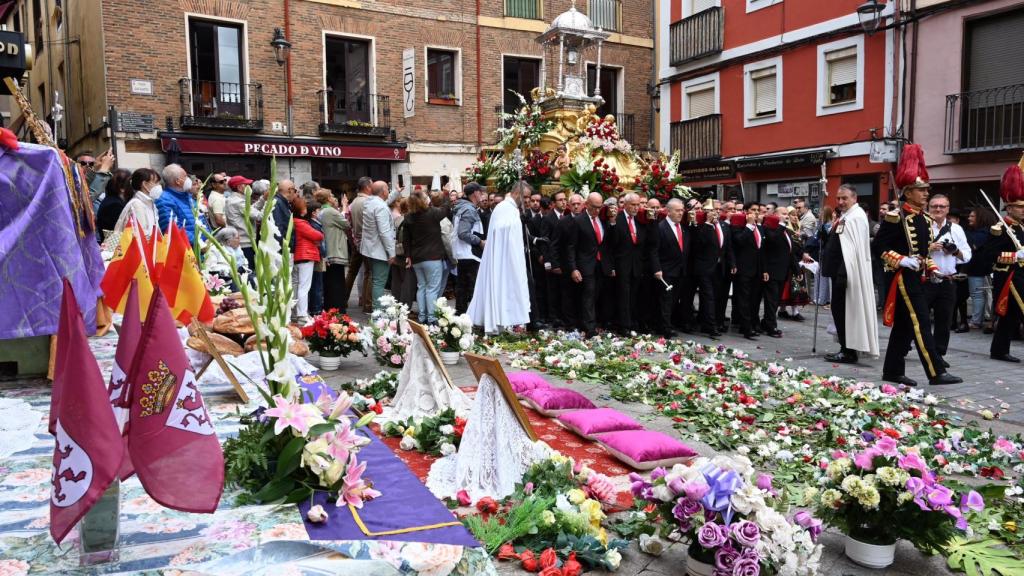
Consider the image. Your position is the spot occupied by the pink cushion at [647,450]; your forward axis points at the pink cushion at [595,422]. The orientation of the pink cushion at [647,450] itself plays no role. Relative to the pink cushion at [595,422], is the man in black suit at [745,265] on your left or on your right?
right

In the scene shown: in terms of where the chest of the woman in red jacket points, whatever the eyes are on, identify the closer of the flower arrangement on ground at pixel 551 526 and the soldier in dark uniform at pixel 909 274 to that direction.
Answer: the soldier in dark uniform

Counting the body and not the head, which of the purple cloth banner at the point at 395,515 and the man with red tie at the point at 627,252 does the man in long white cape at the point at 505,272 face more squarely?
the man with red tie

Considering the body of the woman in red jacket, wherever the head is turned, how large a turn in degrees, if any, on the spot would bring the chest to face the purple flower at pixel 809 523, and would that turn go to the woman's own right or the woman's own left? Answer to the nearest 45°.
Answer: approximately 90° to the woman's own right

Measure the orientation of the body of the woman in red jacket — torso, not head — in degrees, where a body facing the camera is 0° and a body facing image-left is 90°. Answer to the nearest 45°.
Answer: approximately 270°
